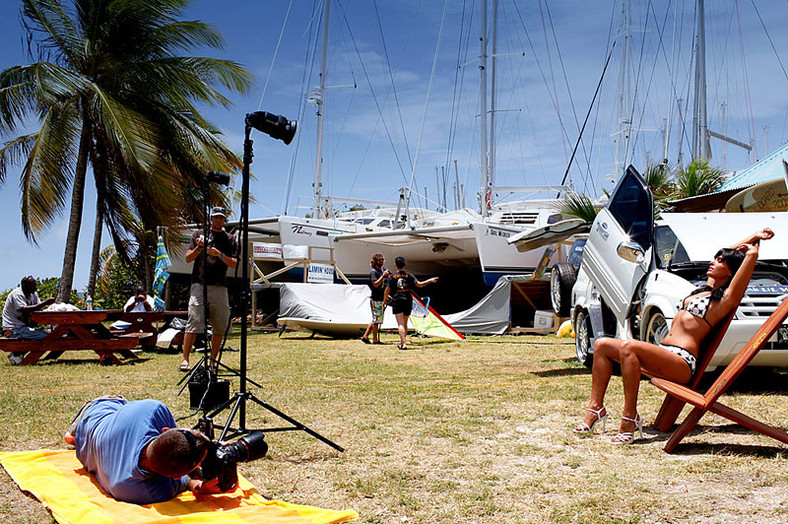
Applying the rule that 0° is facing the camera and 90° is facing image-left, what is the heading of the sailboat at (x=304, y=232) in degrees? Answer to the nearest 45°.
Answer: approximately 45°

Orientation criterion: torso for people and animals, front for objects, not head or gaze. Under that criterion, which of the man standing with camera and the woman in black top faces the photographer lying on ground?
the man standing with camera

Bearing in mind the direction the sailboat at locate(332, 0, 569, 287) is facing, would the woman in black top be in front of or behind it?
in front

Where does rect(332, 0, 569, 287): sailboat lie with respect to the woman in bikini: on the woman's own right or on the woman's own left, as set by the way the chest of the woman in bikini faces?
on the woman's own right

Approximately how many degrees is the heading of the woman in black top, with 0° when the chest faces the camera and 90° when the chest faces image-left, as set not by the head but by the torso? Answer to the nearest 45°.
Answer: approximately 180°

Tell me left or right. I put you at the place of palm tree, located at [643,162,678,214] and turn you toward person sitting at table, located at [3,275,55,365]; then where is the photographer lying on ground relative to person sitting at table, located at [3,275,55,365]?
left

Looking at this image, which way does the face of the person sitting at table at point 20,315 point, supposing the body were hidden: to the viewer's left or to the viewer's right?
to the viewer's right

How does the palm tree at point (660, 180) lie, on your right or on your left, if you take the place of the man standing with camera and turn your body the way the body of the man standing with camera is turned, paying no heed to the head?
on your left

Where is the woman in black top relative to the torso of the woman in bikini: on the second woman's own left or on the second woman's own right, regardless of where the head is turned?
on the second woman's own right

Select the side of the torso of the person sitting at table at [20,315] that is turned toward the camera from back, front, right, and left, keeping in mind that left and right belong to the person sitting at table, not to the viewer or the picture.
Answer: right

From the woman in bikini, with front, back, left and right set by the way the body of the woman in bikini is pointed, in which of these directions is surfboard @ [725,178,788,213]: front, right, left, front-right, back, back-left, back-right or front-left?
right
